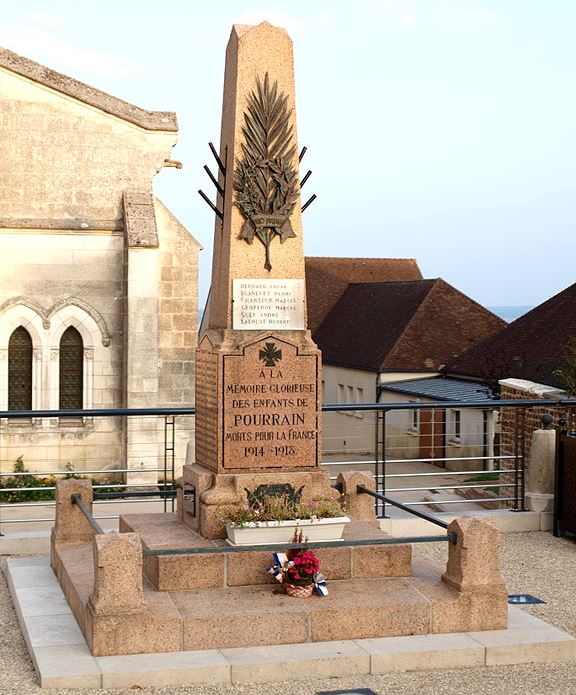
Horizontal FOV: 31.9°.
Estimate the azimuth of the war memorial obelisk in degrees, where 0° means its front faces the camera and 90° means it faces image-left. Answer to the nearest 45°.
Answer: approximately 0°

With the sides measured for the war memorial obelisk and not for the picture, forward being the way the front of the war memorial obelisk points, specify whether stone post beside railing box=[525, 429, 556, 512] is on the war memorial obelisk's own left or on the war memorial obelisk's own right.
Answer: on the war memorial obelisk's own left
